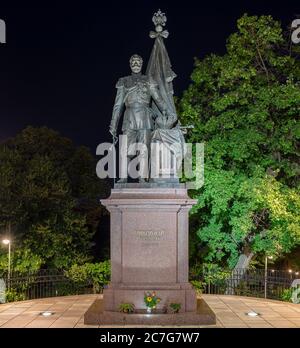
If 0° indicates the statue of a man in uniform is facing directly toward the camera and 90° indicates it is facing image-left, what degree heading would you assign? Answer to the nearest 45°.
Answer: approximately 0°

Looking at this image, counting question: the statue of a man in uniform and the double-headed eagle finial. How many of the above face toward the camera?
2

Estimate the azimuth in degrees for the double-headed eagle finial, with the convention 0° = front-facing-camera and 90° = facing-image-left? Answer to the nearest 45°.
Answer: approximately 0°

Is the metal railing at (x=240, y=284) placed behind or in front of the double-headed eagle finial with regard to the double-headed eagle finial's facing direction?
behind

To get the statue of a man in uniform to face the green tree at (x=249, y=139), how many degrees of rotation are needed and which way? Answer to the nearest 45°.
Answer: approximately 135° to its left
